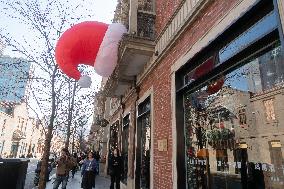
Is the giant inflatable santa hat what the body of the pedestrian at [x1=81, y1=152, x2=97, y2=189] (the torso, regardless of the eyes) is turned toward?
yes

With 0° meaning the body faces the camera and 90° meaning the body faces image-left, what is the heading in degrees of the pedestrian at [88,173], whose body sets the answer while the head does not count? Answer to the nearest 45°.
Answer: approximately 0°
